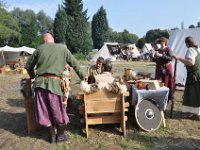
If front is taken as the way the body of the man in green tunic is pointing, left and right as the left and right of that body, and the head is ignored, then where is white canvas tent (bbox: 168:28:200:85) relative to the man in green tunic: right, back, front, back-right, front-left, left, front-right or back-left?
front-right

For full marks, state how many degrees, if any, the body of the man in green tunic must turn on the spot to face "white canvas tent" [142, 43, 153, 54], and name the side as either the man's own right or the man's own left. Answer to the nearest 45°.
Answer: approximately 45° to the man's own right

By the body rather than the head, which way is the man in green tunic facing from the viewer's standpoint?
away from the camera

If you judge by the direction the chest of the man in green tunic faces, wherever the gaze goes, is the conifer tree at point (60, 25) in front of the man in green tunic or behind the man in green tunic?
in front

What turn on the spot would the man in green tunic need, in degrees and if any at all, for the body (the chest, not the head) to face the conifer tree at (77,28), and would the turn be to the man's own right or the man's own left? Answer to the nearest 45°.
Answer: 0° — they already face it
